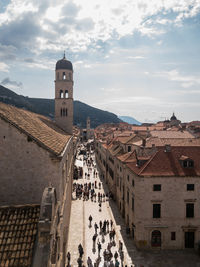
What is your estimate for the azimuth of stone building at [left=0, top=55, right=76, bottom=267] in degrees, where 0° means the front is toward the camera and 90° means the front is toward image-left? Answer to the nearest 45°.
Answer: approximately 270°

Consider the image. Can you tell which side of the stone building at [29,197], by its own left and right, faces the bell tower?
left
